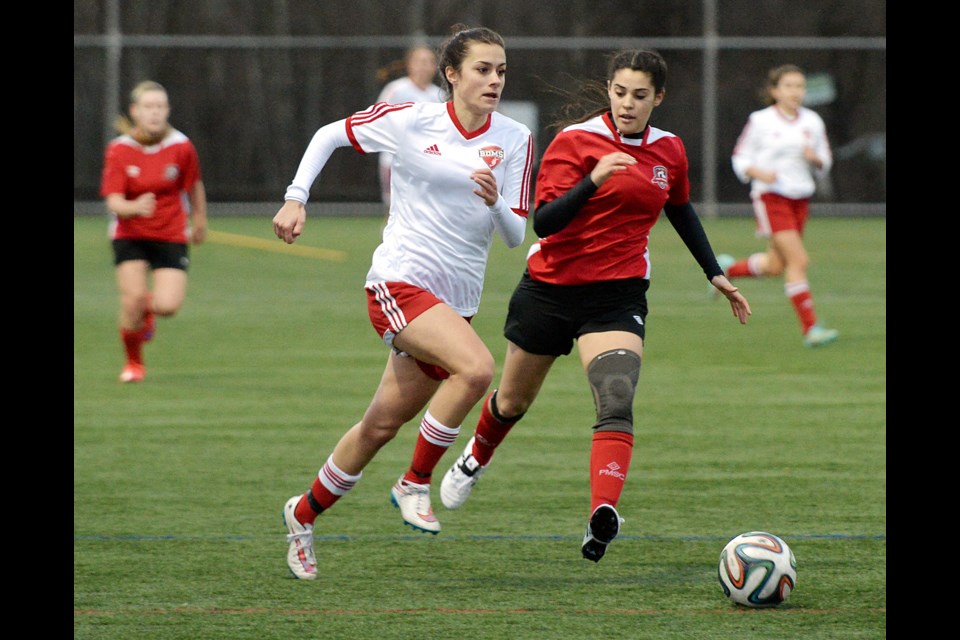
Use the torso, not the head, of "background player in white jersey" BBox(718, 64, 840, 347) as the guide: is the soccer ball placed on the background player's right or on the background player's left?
on the background player's right

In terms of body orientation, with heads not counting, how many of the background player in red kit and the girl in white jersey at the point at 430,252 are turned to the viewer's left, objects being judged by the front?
0

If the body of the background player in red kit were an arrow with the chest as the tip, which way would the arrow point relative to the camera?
toward the camera

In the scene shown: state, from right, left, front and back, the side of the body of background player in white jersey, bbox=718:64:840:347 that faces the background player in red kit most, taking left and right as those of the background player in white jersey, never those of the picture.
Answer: right

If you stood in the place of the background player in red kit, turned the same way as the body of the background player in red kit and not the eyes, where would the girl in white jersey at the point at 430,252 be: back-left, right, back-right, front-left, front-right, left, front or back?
front

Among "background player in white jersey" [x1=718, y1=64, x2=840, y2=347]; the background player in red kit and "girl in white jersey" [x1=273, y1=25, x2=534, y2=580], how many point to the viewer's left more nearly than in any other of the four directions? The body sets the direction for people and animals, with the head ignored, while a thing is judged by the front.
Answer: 0

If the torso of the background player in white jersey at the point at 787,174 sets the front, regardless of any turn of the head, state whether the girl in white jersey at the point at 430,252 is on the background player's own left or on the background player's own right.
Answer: on the background player's own right

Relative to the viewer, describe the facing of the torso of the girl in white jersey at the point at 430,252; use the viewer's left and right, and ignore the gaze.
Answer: facing the viewer and to the right of the viewer

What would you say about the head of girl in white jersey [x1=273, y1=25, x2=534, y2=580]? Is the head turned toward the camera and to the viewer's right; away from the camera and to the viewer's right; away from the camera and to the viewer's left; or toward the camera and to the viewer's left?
toward the camera and to the viewer's right

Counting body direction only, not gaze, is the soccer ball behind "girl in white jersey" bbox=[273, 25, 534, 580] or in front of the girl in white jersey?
in front

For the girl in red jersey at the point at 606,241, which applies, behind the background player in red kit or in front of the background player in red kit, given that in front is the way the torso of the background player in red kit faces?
in front
